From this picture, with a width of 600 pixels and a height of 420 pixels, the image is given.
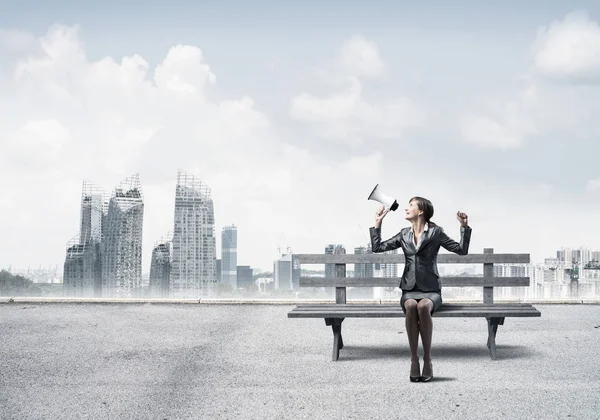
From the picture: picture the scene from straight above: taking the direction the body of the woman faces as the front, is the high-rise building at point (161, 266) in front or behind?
behind

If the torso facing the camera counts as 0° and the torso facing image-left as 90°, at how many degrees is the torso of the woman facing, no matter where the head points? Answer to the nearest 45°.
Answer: approximately 0°

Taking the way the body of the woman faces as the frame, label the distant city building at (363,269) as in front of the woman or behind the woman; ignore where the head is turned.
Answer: behind
